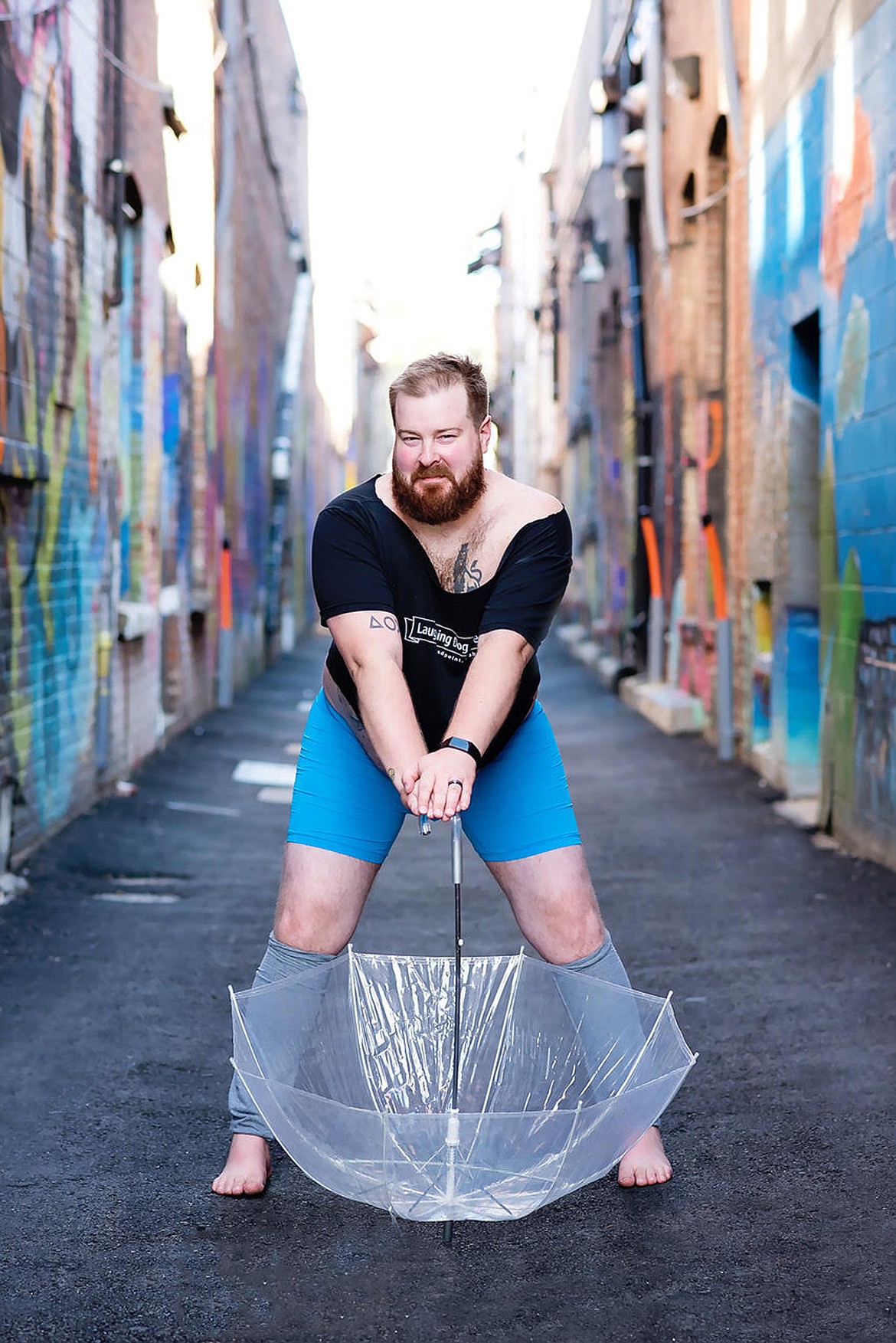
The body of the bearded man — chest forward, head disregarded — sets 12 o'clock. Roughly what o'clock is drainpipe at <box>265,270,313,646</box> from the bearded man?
The drainpipe is roughly at 6 o'clock from the bearded man.

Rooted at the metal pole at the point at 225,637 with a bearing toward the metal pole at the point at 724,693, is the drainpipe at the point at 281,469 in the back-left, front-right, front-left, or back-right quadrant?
back-left

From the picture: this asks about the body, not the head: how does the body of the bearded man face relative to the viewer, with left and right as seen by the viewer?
facing the viewer

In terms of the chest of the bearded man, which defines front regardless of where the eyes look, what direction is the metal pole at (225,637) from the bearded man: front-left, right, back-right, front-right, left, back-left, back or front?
back

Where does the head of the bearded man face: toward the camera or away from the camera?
toward the camera

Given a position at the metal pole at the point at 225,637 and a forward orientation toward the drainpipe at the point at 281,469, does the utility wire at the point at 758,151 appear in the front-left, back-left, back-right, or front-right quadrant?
back-right
